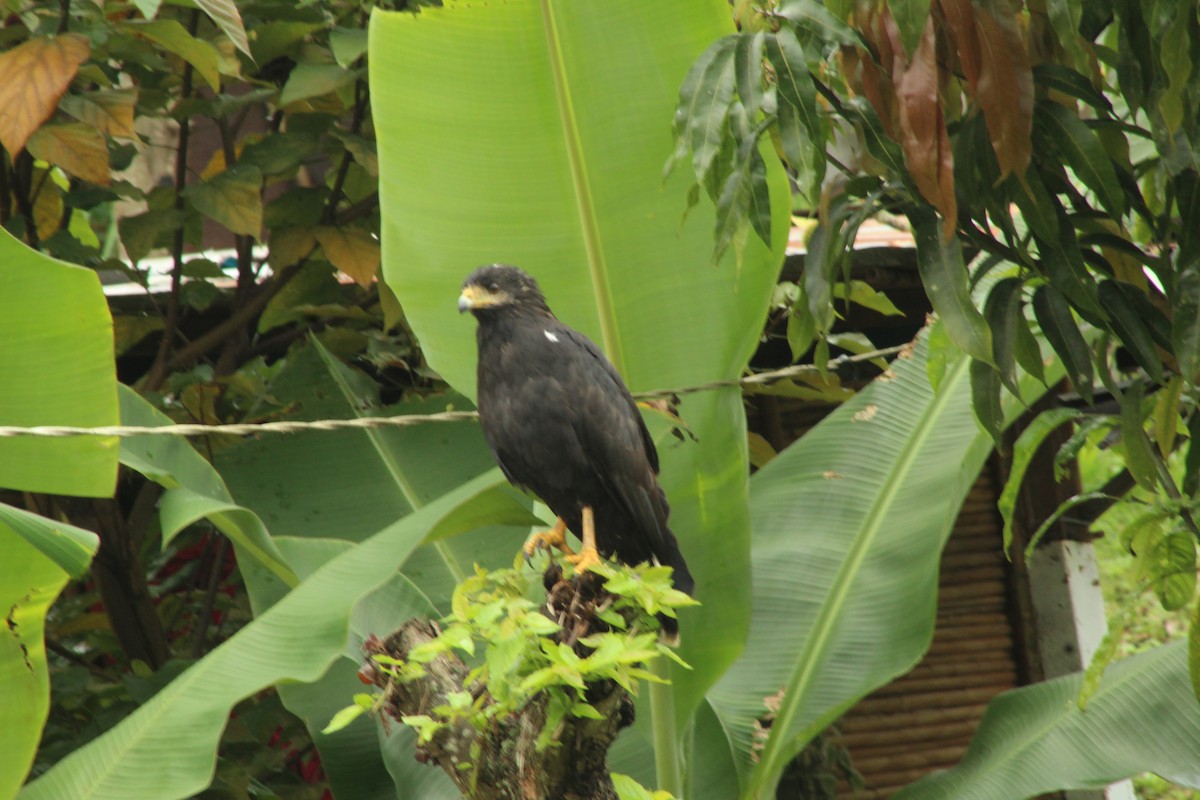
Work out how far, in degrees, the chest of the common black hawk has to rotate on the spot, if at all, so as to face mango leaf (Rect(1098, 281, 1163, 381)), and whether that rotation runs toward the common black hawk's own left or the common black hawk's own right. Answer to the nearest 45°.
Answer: approximately 135° to the common black hawk's own left

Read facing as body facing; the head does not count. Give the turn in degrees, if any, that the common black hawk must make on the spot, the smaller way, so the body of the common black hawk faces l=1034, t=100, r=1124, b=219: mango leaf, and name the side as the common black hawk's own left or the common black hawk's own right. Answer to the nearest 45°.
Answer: approximately 135° to the common black hawk's own left

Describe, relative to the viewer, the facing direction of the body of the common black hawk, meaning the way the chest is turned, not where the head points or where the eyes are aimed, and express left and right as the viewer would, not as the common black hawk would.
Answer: facing the viewer and to the left of the viewer

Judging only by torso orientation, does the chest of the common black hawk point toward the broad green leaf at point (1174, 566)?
no
